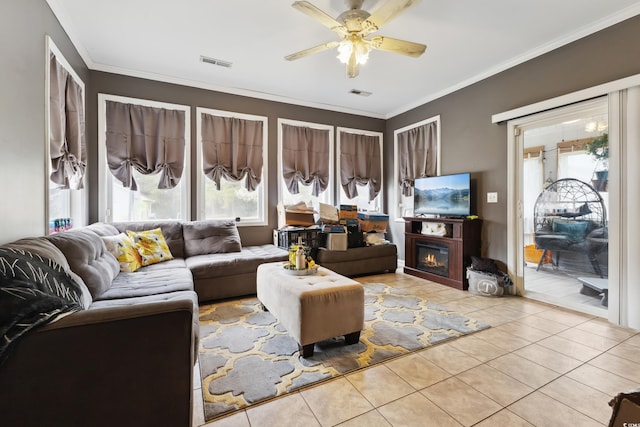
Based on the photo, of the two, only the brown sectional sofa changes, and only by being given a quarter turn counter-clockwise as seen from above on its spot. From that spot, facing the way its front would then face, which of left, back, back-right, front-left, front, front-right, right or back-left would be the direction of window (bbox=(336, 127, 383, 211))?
front

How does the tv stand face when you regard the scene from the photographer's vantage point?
facing the viewer and to the left of the viewer

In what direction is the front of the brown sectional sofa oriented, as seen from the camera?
facing the viewer and to the right of the viewer

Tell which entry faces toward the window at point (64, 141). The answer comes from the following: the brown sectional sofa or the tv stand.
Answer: the tv stand

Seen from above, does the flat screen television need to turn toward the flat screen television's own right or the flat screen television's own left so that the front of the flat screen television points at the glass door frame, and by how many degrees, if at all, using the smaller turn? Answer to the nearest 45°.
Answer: approximately 90° to the flat screen television's own left

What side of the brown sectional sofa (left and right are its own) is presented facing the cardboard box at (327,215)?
left

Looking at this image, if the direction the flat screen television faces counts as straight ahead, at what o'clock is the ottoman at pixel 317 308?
The ottoman is roughly at 11 o'clock from the flat screen television.

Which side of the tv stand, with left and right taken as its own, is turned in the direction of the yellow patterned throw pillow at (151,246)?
front

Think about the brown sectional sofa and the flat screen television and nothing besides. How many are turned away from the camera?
0

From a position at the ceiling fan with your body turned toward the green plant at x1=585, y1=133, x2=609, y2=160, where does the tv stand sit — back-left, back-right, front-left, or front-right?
front-left

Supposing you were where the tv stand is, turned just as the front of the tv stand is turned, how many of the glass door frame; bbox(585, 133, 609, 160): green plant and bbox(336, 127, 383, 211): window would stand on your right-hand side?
1

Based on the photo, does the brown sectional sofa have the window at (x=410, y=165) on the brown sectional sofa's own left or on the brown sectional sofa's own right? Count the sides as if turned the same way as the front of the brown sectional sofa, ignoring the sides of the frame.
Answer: on the brown sectional sofa's own left

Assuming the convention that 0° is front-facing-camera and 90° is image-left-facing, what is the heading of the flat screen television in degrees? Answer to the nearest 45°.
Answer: approximately 45°

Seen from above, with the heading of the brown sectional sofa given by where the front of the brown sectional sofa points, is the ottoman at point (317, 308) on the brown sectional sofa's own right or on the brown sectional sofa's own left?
on the brown sectional sofa's own left

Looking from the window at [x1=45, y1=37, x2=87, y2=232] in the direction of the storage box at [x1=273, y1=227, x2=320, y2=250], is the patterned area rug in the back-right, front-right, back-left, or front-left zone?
front-right
